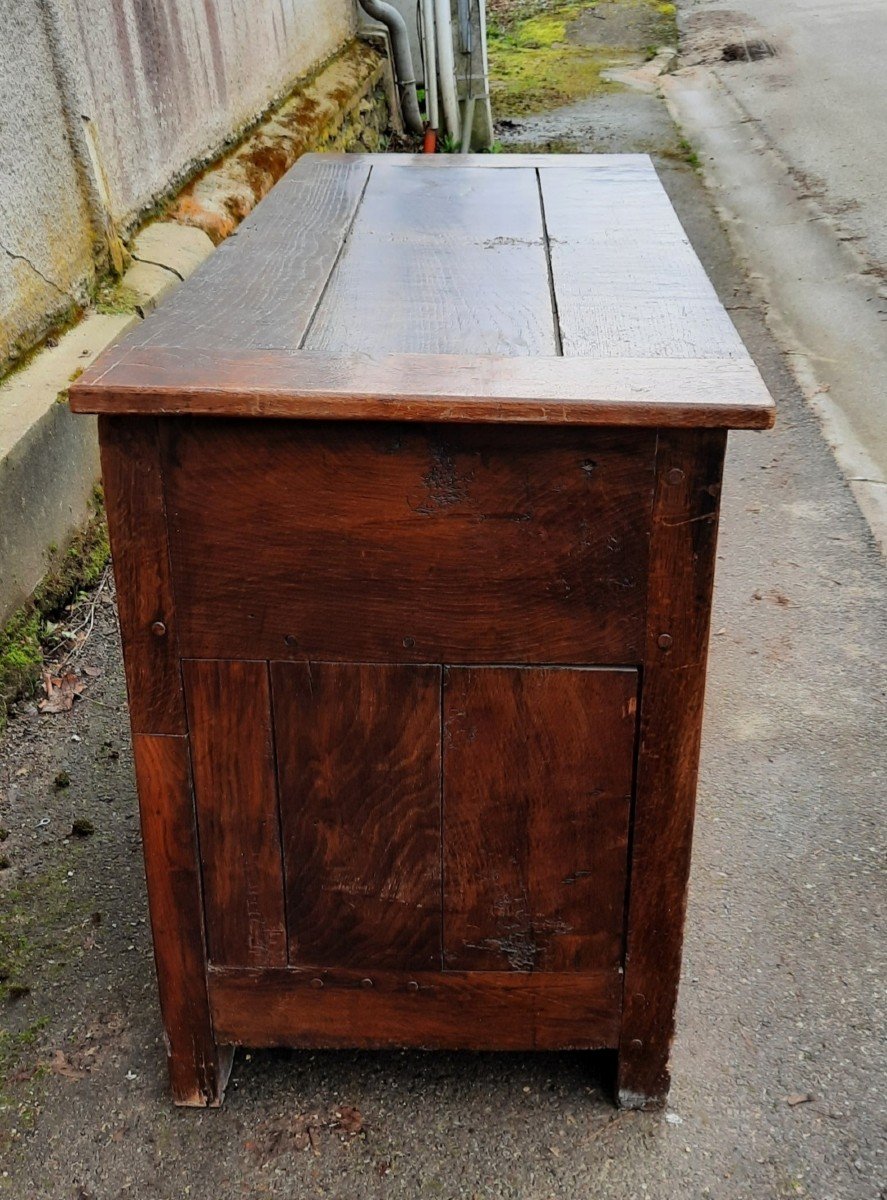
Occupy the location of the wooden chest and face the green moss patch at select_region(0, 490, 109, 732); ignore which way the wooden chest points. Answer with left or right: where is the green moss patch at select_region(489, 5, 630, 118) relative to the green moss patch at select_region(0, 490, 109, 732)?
right

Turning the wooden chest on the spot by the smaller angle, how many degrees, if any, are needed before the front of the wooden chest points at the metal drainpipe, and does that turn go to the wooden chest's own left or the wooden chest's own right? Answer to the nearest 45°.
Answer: approximately 90° to the wooden chest's own left

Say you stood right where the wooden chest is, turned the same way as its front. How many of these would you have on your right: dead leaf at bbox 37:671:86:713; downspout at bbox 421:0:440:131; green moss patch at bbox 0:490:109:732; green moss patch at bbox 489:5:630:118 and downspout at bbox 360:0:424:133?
0

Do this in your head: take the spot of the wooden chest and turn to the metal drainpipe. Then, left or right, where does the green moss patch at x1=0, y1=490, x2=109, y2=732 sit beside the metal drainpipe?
left

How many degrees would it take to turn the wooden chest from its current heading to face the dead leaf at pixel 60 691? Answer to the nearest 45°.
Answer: approximately 135° to its left

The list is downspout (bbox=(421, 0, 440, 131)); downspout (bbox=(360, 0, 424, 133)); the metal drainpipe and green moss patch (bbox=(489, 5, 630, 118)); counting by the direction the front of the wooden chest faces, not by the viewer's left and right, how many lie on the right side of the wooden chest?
0

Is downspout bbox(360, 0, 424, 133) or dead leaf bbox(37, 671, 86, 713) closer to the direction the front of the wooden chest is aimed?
the downspout

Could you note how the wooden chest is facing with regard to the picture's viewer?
facing to the right of the viewer

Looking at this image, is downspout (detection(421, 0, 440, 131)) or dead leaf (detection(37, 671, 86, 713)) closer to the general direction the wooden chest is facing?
the downspout

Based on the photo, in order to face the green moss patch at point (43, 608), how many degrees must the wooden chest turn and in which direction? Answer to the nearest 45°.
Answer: approximately 135° to its left

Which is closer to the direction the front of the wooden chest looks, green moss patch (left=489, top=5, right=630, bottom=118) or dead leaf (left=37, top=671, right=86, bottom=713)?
the green moss patch

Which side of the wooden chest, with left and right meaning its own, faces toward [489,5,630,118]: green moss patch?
left

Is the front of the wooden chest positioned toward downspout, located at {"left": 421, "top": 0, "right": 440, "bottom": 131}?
no
